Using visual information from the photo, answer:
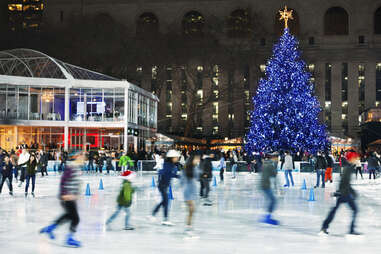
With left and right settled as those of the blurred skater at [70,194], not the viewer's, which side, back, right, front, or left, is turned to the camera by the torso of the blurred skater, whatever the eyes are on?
right

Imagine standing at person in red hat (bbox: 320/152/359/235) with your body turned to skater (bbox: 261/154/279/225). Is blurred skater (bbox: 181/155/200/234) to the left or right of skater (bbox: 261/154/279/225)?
left
